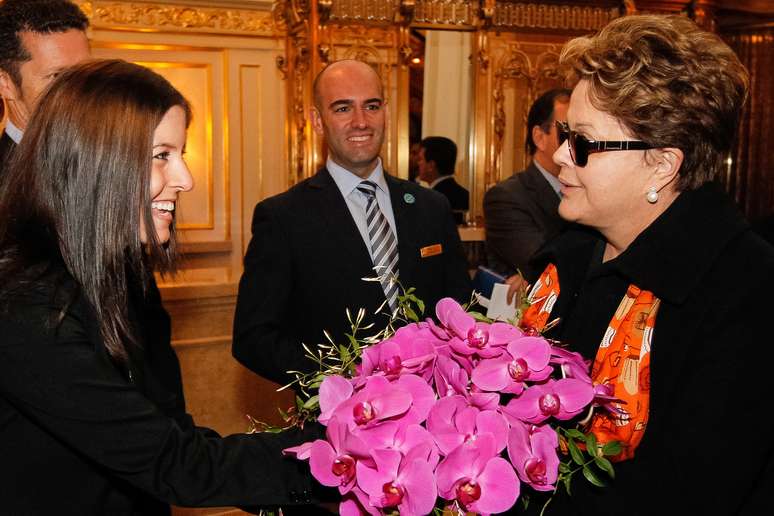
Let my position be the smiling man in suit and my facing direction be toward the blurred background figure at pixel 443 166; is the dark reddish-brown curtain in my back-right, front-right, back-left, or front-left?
front-right

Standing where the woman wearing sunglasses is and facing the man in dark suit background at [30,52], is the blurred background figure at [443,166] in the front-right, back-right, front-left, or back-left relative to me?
front-right

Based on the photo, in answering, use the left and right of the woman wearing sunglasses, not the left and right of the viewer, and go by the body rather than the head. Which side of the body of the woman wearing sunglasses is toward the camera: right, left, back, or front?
left

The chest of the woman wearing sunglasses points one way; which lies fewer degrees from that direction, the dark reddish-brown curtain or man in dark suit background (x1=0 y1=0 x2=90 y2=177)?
the man in dark suit background

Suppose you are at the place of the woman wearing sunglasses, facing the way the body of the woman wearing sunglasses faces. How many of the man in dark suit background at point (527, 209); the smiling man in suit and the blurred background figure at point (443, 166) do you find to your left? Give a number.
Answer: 0
